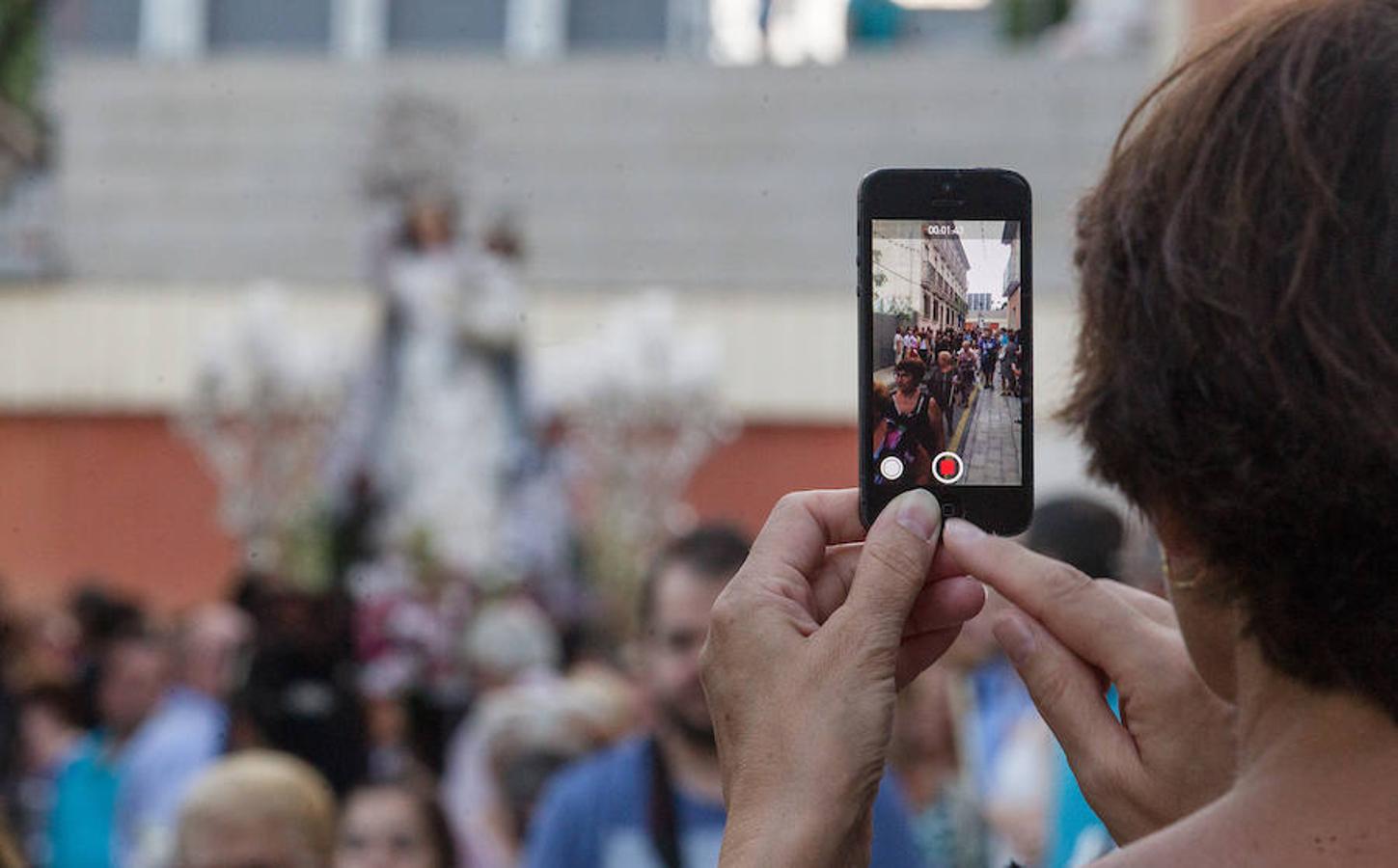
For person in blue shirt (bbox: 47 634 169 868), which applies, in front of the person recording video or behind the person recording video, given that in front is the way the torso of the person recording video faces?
in front

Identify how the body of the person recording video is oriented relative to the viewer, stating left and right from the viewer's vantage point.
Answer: facing away from the viewer and to the left of the viewer

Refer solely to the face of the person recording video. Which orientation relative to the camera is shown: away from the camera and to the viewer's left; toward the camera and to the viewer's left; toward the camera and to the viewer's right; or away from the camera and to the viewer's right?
away from the camera and to the viewer's left

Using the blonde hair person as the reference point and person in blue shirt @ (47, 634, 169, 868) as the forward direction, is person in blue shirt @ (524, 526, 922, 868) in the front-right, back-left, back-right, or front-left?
back-right

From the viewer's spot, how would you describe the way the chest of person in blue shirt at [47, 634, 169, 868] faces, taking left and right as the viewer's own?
facing the viewer and to the right of the viewer

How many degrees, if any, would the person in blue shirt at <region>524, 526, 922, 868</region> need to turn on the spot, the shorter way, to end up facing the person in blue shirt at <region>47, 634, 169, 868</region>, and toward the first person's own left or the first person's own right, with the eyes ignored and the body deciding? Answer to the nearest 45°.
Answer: approximately 135° to the first person's own right

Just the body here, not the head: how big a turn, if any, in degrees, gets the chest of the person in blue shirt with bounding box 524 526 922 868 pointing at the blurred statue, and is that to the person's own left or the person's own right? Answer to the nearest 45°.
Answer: approximately 180°

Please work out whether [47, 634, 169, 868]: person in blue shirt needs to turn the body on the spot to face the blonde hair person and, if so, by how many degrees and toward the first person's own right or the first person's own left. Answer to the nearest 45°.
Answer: approximately 45° to the first person's own right

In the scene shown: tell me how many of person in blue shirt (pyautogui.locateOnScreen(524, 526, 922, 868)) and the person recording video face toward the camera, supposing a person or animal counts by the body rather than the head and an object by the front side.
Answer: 1

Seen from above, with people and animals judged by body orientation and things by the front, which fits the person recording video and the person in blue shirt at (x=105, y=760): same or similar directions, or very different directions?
very different directions

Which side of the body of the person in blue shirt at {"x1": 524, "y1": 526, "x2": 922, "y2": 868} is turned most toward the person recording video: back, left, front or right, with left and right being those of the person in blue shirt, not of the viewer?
front
